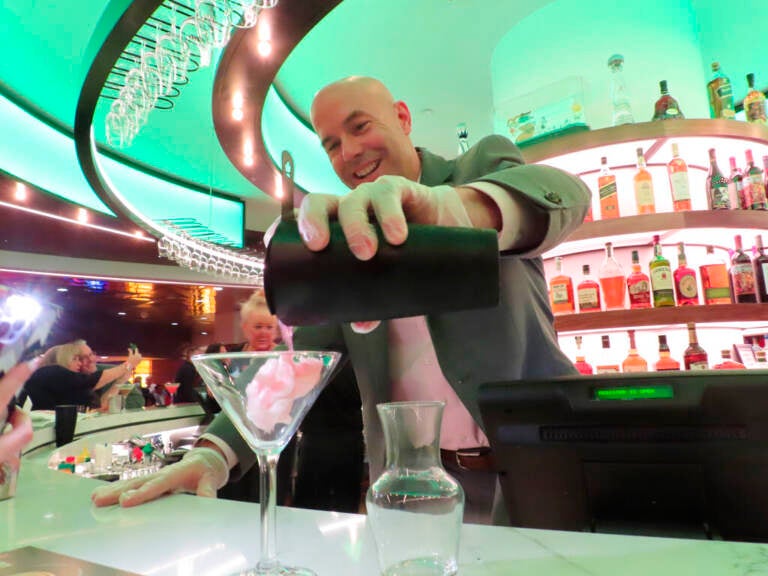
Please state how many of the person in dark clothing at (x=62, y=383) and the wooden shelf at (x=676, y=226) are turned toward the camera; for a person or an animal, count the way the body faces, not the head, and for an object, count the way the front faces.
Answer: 1

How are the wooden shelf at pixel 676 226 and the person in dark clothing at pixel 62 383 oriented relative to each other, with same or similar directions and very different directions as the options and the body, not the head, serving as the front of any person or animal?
very different directions

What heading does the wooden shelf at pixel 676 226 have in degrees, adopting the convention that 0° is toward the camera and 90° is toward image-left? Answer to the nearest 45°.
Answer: approximately 0°

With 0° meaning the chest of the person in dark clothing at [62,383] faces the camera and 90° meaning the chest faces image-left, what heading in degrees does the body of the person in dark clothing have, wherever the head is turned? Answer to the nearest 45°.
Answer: approximately 225°
